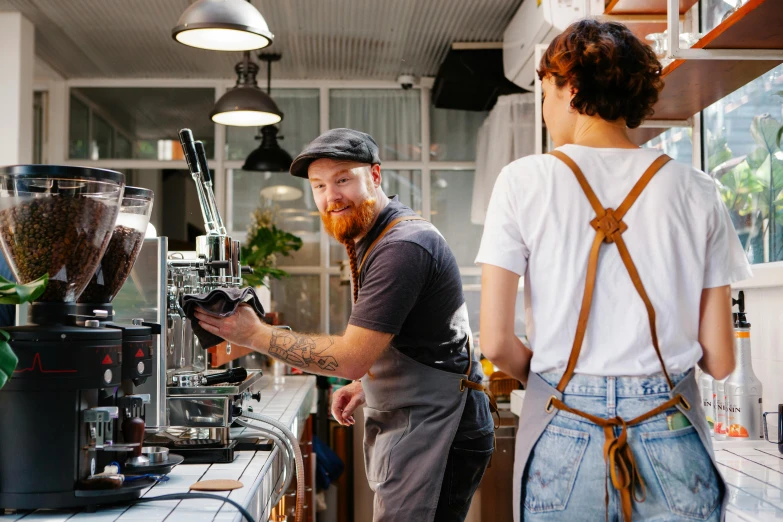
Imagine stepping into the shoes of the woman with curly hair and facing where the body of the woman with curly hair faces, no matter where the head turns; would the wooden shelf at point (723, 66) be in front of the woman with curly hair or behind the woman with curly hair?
in front

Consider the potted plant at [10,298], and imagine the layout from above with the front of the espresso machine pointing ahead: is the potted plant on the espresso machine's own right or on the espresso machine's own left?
on the espresso machine's own right

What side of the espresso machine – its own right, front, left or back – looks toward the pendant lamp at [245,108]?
left

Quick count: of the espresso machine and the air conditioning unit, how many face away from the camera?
0

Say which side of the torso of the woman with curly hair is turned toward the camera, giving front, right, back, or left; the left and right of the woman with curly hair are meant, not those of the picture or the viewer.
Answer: back

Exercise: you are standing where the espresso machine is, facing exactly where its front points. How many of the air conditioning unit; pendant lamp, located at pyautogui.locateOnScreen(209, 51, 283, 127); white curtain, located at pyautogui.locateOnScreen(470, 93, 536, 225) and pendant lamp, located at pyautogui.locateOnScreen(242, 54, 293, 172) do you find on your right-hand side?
0

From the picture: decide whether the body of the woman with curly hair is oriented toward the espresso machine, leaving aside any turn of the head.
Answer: no

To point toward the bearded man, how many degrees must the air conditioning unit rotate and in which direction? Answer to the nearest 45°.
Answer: approximately 45° to its left

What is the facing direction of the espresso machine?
to the viewer's right

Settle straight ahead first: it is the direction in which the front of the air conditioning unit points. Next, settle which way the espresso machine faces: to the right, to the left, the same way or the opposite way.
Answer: the opposite way

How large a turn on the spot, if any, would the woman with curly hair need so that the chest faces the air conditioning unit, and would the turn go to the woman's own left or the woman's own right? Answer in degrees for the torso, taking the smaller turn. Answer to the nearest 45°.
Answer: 0° — they already face it

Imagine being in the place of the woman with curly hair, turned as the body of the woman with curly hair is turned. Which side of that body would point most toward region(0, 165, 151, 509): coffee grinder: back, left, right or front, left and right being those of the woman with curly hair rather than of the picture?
left

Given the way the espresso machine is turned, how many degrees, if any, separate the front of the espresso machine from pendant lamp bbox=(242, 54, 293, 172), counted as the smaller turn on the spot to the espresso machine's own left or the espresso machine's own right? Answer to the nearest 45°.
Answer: approximately 90° to the espresso machine's own left

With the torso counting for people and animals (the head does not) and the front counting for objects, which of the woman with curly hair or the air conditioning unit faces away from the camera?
the woman with curly hair
